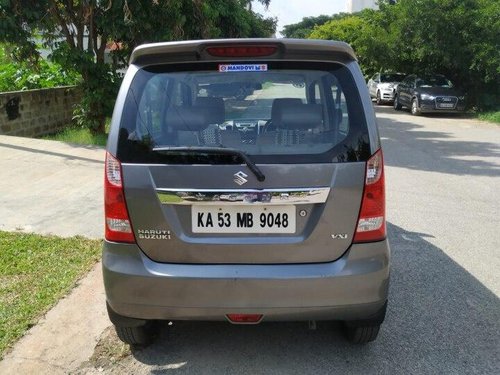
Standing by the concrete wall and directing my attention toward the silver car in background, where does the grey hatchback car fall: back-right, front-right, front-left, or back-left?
back-right

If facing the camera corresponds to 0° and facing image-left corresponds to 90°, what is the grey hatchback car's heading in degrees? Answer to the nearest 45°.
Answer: approximately 180°

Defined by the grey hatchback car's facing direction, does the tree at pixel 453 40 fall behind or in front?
in front

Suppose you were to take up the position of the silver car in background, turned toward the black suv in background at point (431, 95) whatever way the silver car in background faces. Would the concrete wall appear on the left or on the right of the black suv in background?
right

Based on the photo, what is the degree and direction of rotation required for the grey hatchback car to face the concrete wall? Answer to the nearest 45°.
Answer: approximately 45° to its left

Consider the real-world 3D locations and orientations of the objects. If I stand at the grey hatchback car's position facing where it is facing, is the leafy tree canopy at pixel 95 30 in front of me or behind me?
in front

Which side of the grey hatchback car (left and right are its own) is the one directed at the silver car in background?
front

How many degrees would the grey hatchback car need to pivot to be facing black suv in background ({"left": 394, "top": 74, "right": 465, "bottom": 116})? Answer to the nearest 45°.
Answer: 0° — it already faces it
